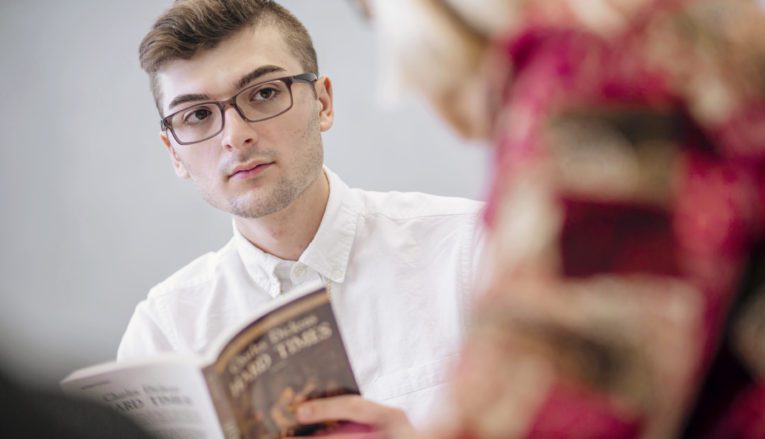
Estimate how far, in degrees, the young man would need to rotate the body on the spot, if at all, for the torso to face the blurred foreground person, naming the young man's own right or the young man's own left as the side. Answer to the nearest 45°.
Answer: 0° — they already face them

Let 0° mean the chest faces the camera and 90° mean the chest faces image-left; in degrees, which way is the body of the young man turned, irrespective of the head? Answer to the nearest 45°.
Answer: approximately 0°

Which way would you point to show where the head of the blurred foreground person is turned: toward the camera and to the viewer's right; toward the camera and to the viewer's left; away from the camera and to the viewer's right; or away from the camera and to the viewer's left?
away from the camera and to the viewer's left
